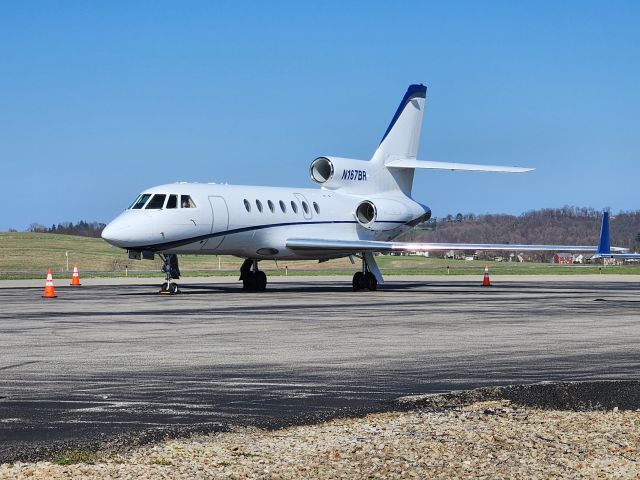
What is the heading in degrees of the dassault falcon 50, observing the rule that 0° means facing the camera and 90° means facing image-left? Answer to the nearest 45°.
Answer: approximately 45°
